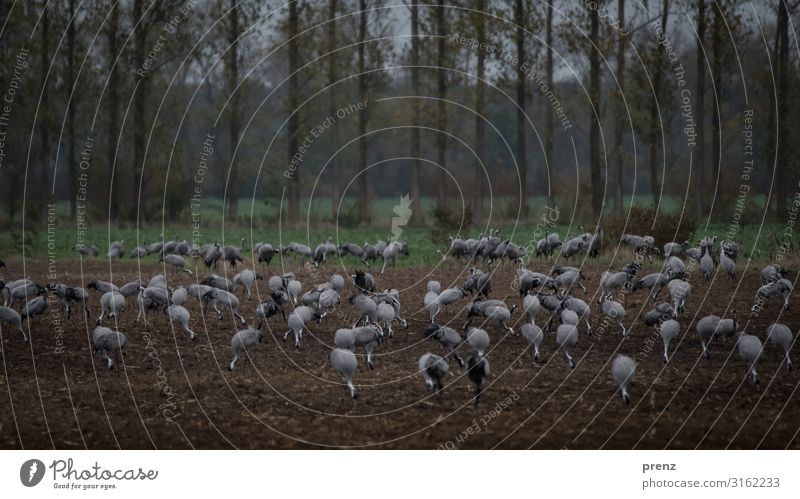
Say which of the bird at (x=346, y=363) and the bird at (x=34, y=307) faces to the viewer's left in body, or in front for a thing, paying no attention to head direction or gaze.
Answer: the bird at (x=34, y=307)

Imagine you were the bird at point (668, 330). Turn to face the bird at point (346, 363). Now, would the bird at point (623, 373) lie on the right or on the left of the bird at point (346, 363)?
left

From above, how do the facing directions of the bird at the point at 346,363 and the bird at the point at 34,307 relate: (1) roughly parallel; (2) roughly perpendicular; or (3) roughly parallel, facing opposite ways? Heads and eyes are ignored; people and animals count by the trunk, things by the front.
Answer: roughly perpendicular

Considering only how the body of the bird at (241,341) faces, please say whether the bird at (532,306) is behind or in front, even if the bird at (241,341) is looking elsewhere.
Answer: behind

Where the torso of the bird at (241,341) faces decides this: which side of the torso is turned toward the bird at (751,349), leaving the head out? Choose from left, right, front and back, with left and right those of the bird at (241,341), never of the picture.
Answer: back

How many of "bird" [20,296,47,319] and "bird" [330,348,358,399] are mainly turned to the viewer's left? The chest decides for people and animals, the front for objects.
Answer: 1

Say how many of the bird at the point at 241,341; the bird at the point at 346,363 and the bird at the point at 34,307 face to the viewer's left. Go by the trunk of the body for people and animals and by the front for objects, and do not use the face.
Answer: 2

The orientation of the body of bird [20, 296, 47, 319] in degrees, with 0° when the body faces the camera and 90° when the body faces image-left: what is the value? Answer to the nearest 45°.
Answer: approximately 90°

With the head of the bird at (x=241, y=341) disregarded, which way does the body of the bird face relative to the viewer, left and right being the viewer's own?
facing to the left of the viewer

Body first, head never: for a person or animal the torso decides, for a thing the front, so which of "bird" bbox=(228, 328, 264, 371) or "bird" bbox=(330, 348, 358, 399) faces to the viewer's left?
"bird" bbox=(228, 328, 264, 371)

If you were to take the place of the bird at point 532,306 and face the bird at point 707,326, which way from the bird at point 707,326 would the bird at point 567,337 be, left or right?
right
